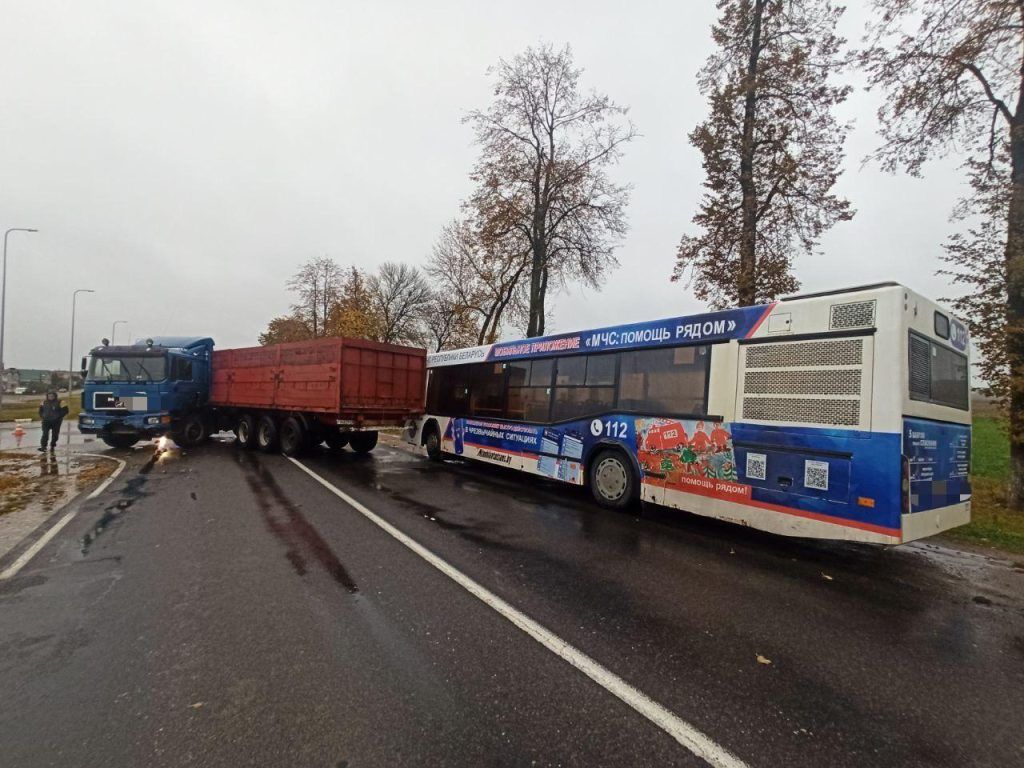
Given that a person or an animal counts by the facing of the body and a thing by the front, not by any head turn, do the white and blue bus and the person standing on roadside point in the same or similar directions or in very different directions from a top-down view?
very different directions

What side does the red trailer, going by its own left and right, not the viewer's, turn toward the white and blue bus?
back

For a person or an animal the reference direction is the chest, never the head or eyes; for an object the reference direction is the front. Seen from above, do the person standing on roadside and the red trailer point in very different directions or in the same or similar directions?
very different directions

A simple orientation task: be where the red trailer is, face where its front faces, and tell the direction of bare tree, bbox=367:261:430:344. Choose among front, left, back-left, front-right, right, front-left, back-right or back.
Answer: front-right

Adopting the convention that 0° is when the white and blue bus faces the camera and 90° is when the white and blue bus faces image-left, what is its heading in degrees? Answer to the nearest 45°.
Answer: approximately 135°
